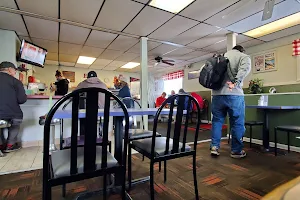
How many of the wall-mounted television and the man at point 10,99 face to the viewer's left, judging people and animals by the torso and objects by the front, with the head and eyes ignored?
0

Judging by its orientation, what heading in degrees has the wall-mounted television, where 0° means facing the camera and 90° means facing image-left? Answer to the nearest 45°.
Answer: approximately 315°

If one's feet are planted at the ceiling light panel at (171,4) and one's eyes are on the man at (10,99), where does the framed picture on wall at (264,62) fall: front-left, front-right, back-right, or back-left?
back-right

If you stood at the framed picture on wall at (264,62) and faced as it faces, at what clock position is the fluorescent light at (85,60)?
The fluorescent light is roughly at 1 o'clock from the framed picture on wall.

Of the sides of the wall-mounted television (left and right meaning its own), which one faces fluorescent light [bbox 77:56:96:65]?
left

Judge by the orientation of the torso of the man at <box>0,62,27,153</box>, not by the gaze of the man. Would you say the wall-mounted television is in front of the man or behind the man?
in front

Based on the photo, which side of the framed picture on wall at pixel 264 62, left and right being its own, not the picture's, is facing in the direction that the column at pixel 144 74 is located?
front

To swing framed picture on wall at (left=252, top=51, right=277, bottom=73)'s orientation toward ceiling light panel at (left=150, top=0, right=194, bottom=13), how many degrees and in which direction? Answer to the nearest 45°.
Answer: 0° — it already faces it

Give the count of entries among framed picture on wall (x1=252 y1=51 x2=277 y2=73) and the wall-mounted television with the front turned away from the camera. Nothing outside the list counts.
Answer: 0

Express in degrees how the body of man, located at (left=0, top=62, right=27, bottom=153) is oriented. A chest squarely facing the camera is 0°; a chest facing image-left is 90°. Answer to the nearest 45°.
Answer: approximately 225°

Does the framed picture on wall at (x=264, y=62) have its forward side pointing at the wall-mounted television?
yes

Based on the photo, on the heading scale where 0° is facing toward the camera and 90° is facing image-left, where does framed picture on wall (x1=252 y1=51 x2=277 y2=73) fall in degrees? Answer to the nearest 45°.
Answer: approximately 45°

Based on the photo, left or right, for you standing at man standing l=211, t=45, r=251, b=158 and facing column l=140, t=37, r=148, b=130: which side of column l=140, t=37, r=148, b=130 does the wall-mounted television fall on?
left

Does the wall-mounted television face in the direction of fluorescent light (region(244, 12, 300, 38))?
yes
